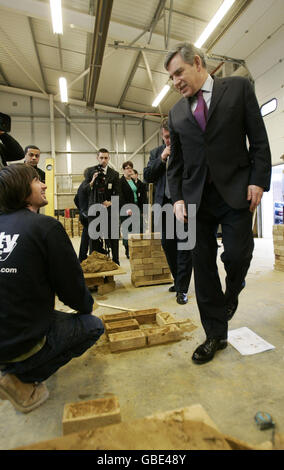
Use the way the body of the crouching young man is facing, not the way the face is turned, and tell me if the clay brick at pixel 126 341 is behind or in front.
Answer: in front

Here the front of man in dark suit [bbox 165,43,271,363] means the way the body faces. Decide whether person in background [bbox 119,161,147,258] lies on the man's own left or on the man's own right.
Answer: on the man's own right

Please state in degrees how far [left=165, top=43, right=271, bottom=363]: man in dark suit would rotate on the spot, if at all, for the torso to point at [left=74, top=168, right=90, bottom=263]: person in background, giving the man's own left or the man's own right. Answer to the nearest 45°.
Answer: approximately 90° to the man's own right

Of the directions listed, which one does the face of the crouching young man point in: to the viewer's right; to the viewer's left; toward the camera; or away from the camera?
to the viewer's right

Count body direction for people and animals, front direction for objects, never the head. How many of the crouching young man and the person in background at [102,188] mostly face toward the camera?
1

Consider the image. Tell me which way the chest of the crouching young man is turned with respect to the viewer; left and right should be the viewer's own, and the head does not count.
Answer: facing away from the viewer and to the right of the viewer

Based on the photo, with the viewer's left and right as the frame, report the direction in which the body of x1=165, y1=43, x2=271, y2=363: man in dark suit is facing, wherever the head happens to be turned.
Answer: facing the viewer and to the left of the viewer

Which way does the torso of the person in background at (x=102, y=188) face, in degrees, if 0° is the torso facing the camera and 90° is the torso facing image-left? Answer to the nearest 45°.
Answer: approximately 0°
